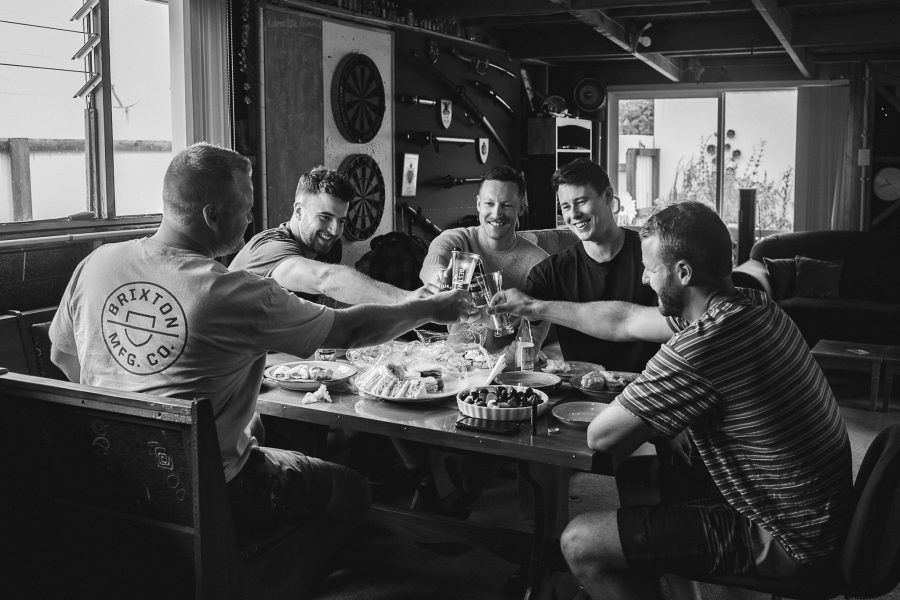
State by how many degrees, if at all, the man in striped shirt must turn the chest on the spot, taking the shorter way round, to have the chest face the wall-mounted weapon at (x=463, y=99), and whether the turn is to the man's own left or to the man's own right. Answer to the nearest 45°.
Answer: approximately 90° to the man's own right

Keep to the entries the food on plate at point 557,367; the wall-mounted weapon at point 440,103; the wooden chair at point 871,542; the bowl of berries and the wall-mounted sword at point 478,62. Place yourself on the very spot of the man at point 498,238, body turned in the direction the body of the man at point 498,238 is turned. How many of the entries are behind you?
2

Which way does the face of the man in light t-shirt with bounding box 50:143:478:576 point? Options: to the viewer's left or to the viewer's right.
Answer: to the viewer's right

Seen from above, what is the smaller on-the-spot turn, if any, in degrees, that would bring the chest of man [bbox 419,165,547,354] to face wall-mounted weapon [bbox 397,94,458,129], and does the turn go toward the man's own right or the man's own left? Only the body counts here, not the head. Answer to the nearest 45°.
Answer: approximately 180°

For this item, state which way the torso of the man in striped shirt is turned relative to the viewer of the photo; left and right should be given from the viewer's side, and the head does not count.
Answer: facing to the left of the viewer

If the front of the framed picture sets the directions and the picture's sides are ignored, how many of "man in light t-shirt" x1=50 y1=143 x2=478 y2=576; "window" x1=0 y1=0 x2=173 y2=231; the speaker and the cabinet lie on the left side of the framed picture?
2

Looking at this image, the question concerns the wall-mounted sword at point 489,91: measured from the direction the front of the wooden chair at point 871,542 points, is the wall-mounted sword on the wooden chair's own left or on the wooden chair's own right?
on the wooden chair's own right

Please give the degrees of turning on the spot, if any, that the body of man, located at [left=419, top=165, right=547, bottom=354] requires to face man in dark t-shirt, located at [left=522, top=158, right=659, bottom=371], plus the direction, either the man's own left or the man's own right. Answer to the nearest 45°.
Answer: approximately 45° to the man's own left

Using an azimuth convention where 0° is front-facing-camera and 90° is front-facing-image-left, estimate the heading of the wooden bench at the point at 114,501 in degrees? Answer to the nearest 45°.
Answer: approximately 225°

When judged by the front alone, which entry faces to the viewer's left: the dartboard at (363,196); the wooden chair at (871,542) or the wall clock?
the wooden chair

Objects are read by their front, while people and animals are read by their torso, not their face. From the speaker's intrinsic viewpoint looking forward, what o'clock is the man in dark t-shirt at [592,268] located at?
The man in dark t-shirt is roughly at 12 o'clock from the speaker.

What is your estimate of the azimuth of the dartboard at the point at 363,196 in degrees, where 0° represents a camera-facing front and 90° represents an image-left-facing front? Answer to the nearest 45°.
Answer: approximately 315°

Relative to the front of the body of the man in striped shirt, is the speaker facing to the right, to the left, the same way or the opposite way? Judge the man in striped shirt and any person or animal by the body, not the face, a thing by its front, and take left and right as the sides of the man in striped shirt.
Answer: to the left

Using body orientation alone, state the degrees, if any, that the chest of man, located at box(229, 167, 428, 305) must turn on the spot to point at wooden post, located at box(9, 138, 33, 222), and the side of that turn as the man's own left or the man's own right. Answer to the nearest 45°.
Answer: approximately 180°
